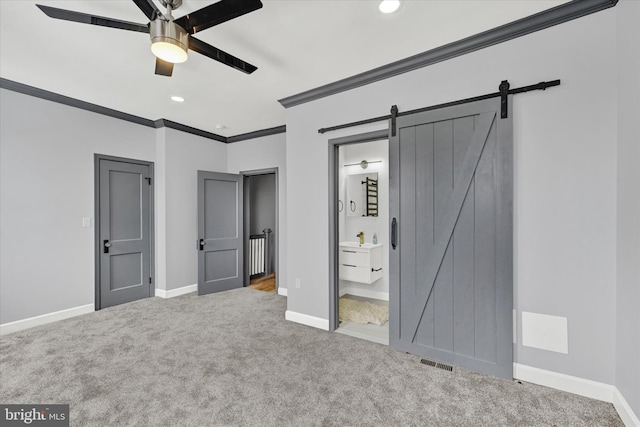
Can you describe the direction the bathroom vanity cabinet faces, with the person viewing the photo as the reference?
facing the viewer and to the left of the viewer

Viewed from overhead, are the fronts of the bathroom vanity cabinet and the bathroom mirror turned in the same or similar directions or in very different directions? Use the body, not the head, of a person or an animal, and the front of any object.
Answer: same or similar directions

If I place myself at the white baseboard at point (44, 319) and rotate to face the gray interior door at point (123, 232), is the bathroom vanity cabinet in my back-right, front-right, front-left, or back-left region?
front-right

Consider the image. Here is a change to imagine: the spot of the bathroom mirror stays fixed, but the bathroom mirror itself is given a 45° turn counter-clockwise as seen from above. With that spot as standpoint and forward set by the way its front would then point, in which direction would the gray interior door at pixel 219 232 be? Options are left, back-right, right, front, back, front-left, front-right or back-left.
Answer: right

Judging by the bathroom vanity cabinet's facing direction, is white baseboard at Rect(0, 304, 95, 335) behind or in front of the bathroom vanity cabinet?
in front

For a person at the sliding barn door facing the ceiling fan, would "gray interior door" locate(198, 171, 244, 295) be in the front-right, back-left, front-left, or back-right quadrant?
front-right

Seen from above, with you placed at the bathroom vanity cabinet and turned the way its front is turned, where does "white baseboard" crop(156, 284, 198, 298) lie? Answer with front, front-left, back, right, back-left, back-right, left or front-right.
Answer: front-right

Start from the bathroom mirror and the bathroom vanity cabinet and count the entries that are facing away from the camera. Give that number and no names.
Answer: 0

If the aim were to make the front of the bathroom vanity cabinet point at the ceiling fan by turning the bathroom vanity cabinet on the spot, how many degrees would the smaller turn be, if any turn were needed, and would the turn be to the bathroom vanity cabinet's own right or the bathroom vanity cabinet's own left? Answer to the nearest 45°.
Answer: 0° — it already faces it

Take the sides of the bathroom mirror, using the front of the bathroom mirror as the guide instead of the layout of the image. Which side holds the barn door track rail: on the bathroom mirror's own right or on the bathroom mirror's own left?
on the bathroom mirror's own left

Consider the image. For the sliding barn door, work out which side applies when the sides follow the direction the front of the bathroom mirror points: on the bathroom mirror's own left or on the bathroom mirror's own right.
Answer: on the bathroom mirror's own left

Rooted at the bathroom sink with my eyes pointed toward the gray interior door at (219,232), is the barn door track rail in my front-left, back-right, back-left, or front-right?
back-left

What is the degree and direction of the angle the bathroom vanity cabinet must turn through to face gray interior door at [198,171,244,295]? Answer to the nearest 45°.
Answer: approximately 45° to its right

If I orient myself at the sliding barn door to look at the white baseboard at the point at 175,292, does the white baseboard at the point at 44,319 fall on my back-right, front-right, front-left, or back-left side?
front-left

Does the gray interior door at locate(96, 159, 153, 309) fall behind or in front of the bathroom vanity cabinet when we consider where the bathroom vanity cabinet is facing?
in front
